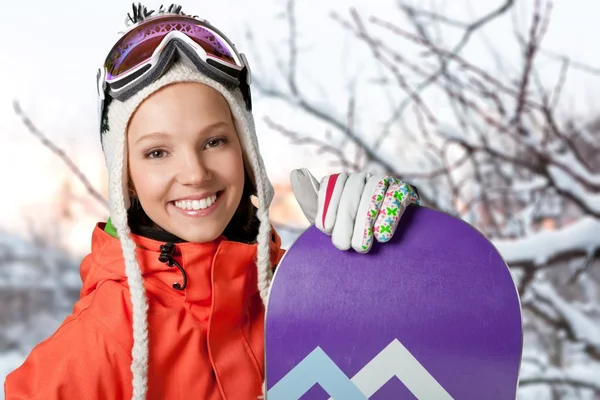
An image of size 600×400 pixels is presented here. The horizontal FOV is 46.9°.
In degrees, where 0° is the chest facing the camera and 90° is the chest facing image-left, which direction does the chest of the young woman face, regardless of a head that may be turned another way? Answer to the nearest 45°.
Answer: approximately 315°

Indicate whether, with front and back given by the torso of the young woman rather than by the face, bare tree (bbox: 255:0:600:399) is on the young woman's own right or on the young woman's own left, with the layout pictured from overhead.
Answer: on the young woman's own left
